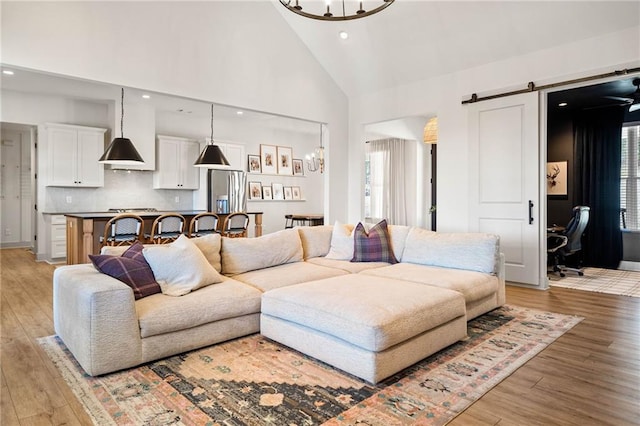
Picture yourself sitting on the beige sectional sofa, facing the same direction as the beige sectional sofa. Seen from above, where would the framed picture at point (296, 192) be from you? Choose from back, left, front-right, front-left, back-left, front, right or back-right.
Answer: back-left

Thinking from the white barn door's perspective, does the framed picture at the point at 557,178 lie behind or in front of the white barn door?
behind

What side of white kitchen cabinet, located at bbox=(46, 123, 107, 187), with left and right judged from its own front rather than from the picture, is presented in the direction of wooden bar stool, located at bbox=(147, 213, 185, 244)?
front

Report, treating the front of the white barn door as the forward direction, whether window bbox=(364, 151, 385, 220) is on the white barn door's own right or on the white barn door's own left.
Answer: on the white barn door's own right

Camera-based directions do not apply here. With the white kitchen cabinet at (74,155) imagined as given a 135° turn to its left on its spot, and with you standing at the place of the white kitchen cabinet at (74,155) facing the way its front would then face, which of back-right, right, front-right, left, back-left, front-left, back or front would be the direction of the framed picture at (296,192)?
front-right

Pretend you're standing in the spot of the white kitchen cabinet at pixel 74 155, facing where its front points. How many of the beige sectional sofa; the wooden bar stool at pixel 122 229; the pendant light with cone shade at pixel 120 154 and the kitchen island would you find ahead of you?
4

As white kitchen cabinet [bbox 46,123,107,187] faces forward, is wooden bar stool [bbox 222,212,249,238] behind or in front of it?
in front

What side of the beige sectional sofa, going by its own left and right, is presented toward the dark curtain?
left

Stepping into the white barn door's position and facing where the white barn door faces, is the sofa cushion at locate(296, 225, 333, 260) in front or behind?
in front

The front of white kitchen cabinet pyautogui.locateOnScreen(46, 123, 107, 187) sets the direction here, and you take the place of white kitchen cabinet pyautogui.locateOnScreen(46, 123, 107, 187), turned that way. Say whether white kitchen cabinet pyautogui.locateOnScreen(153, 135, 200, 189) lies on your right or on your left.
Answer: on your left

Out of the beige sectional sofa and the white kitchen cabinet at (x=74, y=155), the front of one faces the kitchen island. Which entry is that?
the white kitchen cabinet

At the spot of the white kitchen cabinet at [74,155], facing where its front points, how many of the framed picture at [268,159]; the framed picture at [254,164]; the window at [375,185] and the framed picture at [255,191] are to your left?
4

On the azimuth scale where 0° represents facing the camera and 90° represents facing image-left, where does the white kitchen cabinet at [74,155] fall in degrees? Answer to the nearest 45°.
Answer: approximately 0°

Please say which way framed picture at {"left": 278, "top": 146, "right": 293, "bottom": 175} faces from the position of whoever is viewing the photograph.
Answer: facing the viewer and to the right of the viewer

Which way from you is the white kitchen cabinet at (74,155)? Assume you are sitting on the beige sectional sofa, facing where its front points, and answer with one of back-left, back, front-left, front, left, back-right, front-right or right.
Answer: back

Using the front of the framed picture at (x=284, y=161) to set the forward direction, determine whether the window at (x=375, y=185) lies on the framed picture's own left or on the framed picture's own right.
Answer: on the framed picture's own left
